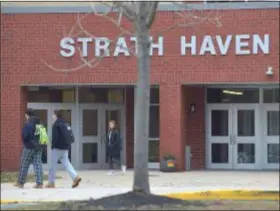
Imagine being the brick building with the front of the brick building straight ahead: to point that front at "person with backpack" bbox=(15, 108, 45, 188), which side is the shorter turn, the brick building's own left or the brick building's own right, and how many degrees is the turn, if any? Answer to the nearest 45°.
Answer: approximately 45° to the brick building's own right

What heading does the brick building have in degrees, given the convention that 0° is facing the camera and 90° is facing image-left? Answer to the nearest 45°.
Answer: approximately 0°
